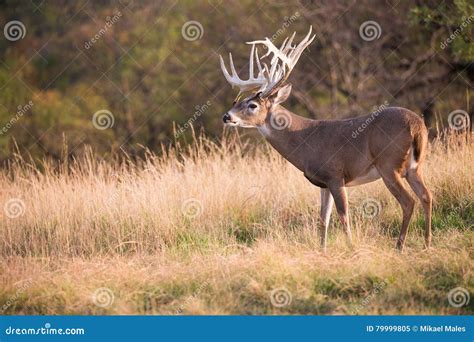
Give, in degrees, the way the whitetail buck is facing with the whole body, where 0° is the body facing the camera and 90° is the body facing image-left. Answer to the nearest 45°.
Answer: approximately 90°
